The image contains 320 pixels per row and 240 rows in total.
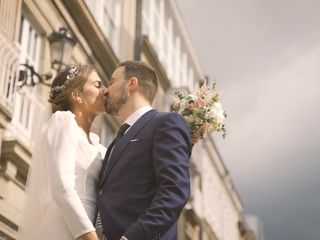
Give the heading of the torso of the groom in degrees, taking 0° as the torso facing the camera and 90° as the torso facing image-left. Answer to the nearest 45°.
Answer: approximately 90°

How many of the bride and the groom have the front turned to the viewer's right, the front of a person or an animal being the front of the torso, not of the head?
1

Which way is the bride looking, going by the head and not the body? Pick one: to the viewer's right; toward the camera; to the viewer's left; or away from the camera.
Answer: to the viewer's right

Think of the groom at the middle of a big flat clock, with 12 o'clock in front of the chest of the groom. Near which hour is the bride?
The bride is roughly at 1 o'clock from the groom.

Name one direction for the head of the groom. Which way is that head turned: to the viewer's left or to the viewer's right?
to the viewer's left

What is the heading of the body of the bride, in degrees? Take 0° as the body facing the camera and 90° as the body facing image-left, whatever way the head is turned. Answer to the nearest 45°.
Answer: approximately 270°

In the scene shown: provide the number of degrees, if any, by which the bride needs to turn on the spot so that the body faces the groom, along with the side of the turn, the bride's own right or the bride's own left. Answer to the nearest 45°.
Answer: approximately 45° to the bride's own right

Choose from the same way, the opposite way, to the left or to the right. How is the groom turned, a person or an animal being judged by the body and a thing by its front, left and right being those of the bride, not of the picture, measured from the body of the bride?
the opposite way
